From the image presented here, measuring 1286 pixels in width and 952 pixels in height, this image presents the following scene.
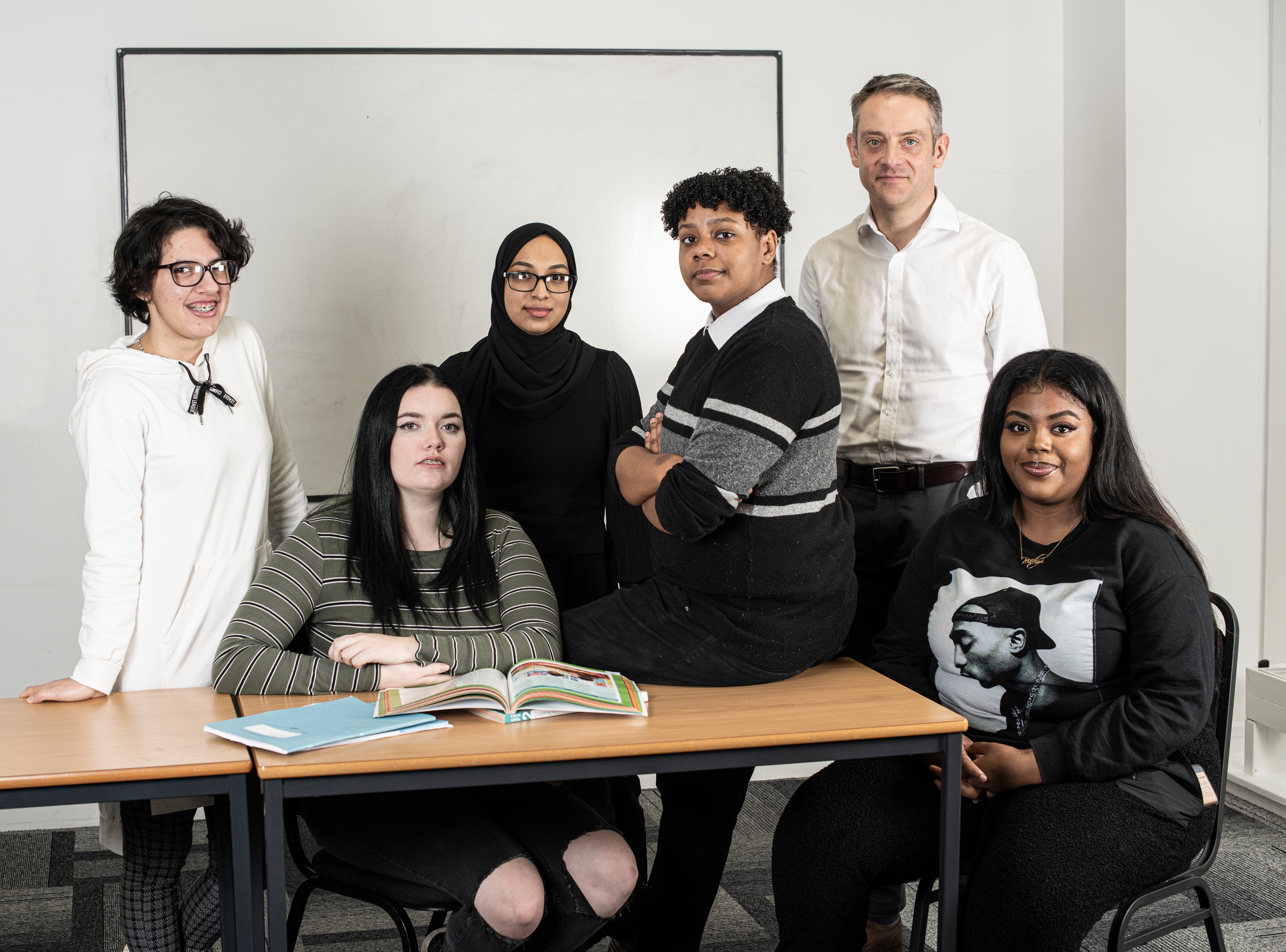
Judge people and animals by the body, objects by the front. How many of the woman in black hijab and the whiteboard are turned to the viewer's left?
0

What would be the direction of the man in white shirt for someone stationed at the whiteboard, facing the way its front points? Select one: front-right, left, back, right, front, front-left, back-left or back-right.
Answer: front-left

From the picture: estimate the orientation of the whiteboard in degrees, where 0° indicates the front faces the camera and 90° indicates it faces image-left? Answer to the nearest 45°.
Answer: approximately 0°

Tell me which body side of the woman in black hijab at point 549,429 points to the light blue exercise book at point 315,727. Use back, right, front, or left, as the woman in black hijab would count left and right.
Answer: front

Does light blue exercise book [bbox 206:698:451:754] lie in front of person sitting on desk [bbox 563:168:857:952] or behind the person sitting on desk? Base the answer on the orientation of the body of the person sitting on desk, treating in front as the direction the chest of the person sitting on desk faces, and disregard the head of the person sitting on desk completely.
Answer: in front
